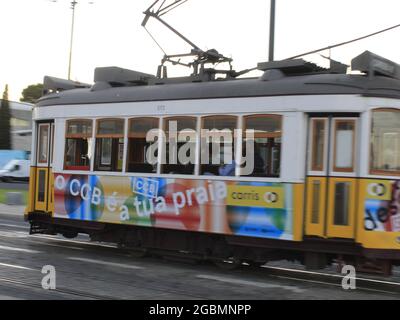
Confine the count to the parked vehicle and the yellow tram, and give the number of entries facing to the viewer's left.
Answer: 1

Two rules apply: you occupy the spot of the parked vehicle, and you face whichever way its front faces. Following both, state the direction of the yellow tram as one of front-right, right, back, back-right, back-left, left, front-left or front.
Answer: left

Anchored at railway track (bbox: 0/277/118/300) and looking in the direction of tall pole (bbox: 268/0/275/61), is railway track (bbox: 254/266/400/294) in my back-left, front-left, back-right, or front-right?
front-right

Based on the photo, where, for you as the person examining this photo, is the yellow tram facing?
facing the viewer and to the right of the viewer

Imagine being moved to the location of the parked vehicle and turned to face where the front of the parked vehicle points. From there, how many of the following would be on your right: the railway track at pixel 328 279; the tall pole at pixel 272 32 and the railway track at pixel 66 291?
0

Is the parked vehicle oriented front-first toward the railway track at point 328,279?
no

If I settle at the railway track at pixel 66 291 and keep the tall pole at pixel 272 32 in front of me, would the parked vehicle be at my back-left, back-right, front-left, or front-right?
front-left

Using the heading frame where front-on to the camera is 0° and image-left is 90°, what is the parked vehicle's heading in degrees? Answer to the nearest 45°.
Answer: approximately 90°

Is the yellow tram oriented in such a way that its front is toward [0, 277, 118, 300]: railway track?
no

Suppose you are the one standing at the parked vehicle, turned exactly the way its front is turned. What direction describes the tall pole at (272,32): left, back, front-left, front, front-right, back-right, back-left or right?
left

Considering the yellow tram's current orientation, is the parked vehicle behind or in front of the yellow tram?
behind
